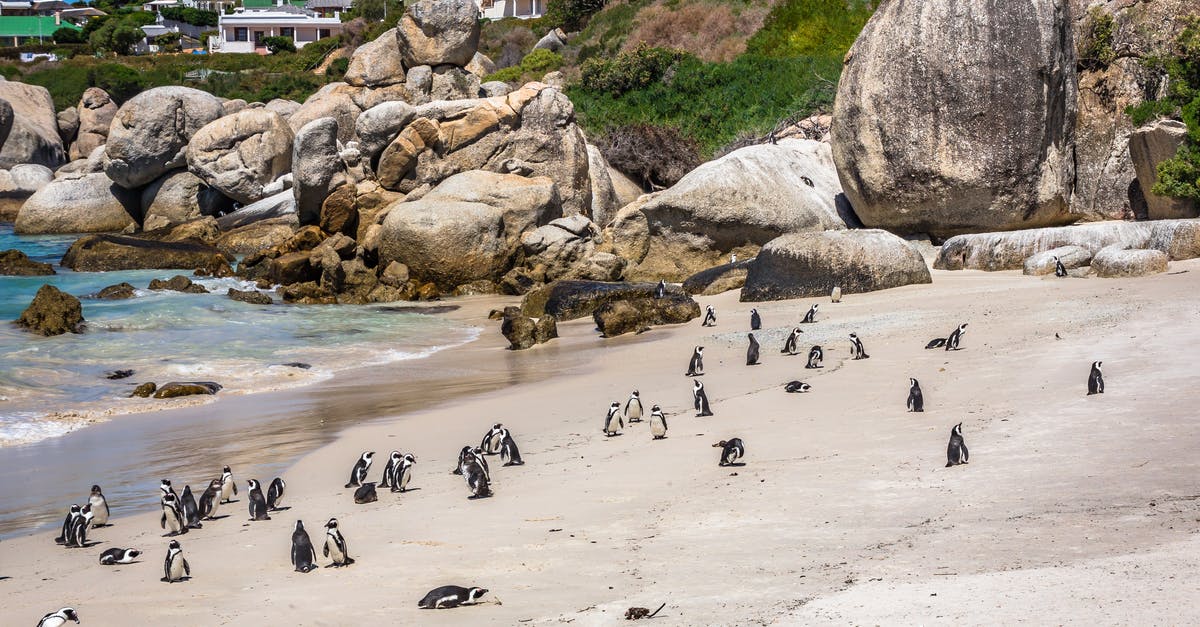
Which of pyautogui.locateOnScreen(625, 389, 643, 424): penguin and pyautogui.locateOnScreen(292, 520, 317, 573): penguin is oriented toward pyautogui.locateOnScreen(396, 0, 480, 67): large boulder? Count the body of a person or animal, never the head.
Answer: pyautogui.locateOnScreen(292, 520, 317, 573): penguin

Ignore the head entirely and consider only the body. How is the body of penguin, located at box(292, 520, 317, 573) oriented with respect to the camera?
away from the camera

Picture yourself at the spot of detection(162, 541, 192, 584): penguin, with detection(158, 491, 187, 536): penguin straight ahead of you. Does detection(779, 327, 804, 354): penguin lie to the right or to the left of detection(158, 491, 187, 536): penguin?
right
